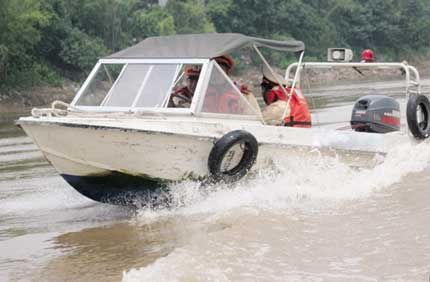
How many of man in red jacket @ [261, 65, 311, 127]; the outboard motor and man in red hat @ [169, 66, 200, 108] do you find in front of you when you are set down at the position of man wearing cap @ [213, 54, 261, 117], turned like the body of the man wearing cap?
1

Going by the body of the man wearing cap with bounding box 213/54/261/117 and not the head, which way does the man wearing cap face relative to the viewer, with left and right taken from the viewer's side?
facing the viewer and to the left of the viewer

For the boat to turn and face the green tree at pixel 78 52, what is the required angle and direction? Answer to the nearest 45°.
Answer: approximately 135° to its right

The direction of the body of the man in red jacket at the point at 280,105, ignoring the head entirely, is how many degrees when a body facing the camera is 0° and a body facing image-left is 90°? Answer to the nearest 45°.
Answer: approximately 90°

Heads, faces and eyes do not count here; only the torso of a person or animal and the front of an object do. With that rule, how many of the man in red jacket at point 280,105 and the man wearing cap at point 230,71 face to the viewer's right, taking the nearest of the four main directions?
0

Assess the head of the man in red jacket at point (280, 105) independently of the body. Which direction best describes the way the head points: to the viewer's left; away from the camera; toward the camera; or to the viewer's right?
to the viewer's left

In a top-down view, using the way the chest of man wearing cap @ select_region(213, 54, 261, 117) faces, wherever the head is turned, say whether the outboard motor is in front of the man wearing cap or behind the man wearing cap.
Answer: behind

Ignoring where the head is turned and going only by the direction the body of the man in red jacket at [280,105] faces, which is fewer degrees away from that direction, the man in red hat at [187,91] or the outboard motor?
the man in red hat

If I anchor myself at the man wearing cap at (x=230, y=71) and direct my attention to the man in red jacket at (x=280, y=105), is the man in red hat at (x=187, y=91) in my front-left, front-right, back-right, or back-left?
back-right

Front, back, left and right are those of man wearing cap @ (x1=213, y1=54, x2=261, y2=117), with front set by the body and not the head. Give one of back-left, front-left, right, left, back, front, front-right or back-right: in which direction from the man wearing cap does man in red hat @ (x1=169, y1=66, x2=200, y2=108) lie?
front
